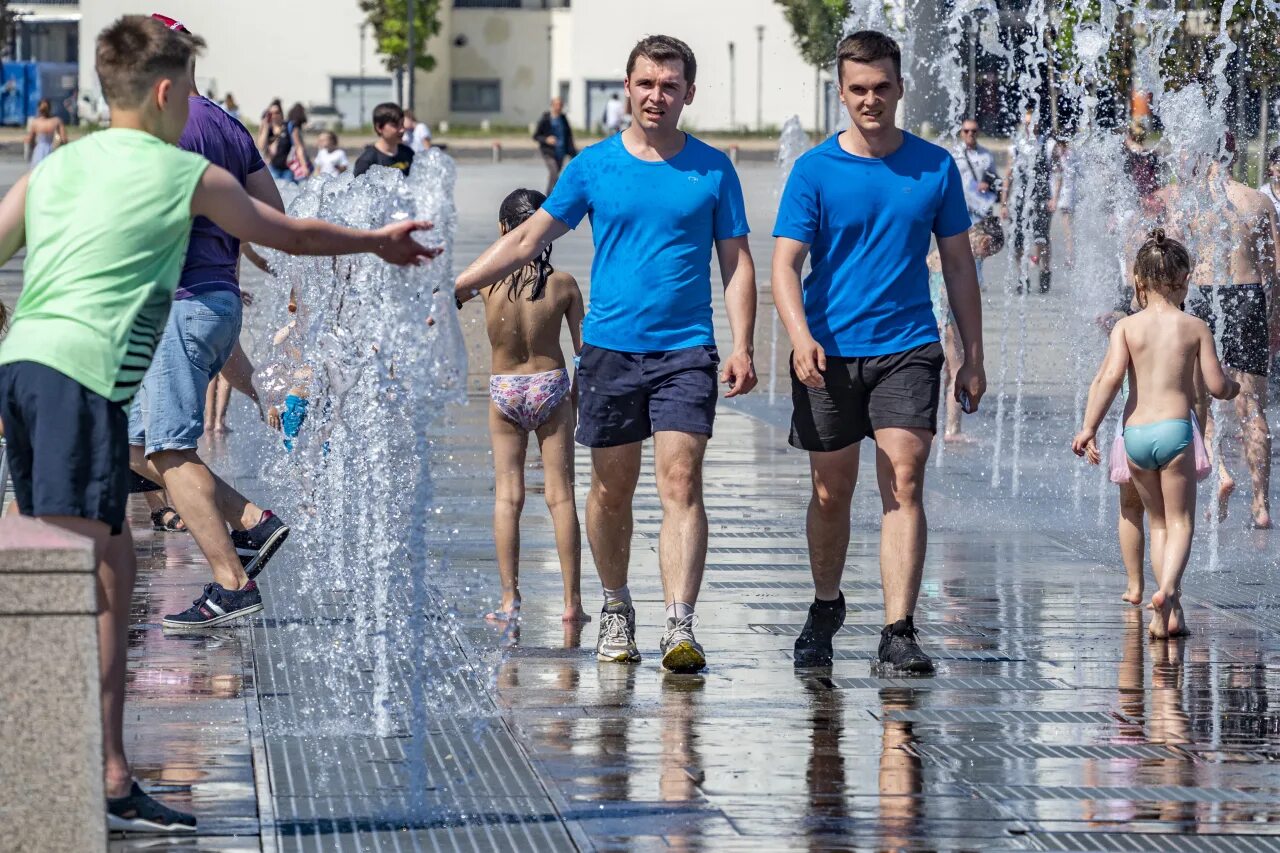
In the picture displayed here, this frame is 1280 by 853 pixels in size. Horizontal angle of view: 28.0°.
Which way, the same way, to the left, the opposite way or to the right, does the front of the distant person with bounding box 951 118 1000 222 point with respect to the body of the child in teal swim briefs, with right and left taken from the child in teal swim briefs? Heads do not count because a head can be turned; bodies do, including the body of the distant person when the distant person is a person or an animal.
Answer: the opposite way

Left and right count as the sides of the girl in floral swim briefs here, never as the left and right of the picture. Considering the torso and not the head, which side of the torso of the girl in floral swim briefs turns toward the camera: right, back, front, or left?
back

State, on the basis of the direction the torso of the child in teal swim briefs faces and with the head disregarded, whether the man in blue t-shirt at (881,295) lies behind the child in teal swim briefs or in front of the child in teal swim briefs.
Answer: behind

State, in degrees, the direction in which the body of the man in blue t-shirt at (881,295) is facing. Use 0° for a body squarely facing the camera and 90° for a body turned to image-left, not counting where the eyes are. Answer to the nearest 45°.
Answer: approximately 0°

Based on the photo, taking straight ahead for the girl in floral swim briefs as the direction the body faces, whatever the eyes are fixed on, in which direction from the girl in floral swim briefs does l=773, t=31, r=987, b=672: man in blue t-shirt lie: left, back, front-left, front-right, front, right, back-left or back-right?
back-right

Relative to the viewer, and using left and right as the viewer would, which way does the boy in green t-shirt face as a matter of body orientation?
facing away from the viewer and to the right of the viewer

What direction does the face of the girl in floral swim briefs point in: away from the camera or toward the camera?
away from the camera

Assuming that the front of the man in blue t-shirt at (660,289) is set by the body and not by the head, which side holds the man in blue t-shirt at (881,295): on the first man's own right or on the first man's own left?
on the first man's own left

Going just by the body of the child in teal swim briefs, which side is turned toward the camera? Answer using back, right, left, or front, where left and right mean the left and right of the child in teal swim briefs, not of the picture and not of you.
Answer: back
